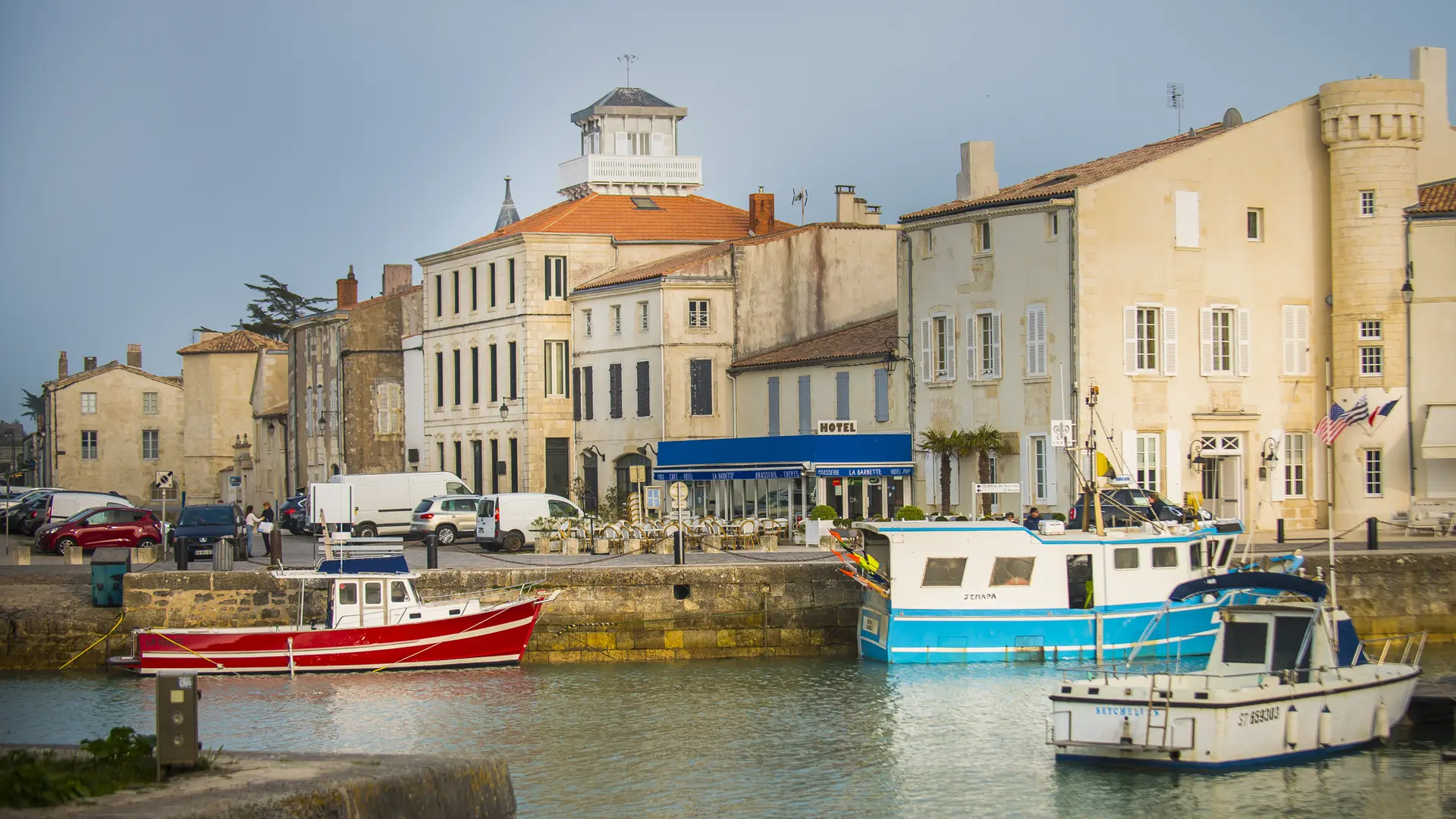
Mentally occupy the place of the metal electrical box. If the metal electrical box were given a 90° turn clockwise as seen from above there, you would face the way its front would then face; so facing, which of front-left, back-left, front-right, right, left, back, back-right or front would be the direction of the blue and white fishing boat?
back-right

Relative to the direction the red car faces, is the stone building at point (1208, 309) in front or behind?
behind

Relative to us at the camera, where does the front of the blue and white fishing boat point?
facing to the right of the viewer

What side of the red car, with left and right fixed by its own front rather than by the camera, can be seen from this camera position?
left

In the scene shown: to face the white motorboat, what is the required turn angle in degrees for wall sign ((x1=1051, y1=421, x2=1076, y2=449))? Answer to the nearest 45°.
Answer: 0° — it already faces it

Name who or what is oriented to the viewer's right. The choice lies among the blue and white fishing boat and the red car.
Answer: the blue and white fishing boat

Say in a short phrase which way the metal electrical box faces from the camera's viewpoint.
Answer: facing the viewer

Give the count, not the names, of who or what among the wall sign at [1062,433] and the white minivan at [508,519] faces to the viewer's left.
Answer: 0

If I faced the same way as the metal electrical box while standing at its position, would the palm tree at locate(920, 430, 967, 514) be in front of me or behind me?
behind

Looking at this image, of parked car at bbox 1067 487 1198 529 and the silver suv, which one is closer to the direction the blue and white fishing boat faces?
the parked car

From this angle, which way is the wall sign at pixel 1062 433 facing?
toward the camera

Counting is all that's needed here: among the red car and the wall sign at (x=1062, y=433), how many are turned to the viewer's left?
1

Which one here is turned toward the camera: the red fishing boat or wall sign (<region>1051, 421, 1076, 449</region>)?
the wall sign

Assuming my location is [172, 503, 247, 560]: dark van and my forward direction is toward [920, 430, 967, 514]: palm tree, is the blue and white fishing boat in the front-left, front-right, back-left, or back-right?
front-right

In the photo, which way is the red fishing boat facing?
to the viewer's right

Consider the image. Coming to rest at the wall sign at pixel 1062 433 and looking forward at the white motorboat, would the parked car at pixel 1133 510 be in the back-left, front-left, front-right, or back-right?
front-left

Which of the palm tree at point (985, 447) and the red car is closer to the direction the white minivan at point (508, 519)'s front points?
the palm tree
